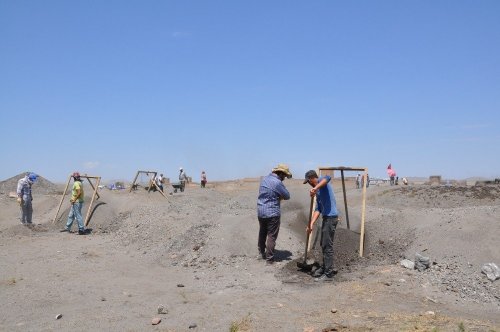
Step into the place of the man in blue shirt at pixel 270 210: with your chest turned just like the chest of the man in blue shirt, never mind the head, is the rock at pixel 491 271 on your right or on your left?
on your right

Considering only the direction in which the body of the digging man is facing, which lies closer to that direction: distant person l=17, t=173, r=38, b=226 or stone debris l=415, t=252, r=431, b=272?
the distant person

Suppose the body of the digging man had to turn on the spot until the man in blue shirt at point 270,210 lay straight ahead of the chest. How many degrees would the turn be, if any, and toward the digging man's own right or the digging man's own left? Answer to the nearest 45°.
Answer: approximately 45° to the digging man's own right

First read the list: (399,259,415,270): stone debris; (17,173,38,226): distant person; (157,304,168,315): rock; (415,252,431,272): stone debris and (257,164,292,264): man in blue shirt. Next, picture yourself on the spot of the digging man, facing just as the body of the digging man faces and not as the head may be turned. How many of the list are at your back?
2

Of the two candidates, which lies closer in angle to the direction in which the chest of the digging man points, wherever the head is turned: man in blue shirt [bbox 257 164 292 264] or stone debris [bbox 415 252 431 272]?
the man in blue shirt

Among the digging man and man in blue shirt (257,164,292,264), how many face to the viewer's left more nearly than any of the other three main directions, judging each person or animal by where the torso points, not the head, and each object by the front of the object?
1

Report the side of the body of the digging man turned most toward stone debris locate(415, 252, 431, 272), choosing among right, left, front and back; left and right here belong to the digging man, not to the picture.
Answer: back

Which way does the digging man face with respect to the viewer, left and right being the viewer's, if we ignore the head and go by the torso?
facing to the left of the viewer

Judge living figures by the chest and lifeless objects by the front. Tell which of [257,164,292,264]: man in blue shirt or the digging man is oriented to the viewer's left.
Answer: the digging man

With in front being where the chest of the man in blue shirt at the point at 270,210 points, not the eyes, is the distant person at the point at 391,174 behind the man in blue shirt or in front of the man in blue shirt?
in front

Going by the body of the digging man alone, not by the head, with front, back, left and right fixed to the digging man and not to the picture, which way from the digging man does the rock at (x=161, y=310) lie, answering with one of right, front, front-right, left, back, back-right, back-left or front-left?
front-left

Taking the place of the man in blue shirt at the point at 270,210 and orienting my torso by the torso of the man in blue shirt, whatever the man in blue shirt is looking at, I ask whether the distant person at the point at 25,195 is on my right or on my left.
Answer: on my left

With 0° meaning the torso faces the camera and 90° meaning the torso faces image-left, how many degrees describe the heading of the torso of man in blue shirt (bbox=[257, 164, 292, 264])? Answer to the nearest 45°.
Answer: approximately 225°

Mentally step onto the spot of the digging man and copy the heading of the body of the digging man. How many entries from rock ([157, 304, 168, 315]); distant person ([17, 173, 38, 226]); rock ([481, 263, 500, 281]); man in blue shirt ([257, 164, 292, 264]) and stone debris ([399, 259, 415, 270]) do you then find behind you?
2
